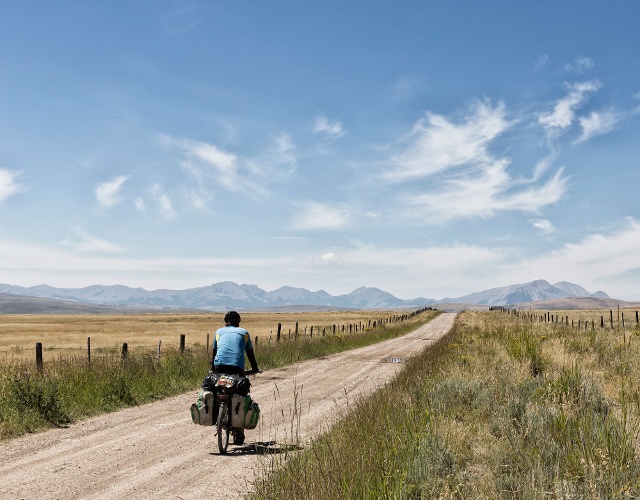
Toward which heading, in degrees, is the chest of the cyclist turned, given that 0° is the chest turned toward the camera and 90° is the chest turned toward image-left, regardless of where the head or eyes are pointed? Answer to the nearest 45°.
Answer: approximately 180°
